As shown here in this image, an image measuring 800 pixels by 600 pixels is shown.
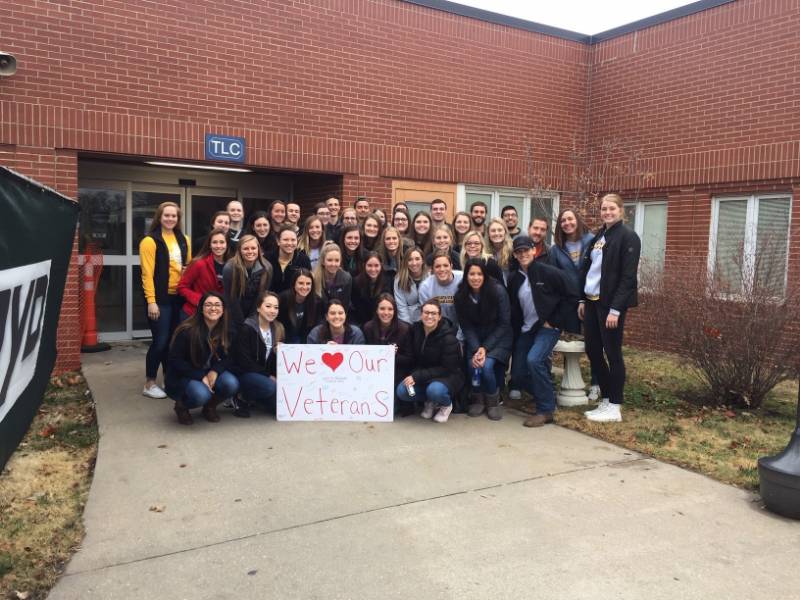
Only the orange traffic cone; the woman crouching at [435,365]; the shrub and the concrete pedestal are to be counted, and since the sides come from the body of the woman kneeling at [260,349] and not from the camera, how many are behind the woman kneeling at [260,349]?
1

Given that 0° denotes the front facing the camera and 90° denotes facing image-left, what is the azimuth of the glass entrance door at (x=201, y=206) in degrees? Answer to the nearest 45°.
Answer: approximately 0°

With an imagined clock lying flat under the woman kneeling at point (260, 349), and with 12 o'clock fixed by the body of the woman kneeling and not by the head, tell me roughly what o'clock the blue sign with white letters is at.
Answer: The blue sign with white letters is roughly at 7 o'clock from the woman kneeling.

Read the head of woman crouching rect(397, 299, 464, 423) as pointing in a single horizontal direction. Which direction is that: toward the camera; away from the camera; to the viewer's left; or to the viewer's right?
toward the camera

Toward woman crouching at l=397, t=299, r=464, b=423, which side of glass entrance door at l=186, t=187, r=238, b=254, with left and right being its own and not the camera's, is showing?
front

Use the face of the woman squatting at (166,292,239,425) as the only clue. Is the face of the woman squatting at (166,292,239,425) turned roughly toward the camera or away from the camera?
toward the camera

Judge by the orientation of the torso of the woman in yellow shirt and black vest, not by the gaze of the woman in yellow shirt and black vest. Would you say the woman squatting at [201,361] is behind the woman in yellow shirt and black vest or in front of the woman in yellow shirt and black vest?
in front

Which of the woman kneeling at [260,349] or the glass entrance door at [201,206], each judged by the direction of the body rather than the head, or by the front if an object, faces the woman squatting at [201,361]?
the glass entrance door

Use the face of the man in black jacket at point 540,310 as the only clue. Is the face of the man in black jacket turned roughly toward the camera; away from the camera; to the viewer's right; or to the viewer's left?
toward the camera

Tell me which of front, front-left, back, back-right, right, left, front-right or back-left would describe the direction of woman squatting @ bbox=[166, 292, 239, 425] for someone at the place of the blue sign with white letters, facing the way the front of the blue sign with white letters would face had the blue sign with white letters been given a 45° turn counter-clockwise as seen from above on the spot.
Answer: front-right

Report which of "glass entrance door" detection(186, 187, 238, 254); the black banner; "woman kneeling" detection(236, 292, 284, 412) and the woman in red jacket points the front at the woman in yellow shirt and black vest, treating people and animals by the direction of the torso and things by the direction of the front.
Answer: the glass entrance door

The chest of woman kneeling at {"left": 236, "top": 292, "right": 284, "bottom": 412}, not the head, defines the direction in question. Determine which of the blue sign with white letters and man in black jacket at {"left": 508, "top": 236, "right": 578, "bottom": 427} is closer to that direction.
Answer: the man in black jacket

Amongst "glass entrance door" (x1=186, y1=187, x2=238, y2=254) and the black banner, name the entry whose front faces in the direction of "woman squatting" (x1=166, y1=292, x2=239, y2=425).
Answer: the glass entrance door

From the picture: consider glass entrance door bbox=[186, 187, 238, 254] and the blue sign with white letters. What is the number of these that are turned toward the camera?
2

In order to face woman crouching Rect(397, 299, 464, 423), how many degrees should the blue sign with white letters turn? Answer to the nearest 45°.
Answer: approximately 45° to its left

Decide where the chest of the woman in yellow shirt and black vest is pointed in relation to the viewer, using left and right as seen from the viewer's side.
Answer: facing the viewer and to the right of the viewer

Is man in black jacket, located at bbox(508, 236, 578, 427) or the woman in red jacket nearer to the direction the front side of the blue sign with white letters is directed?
the woman in red jacket

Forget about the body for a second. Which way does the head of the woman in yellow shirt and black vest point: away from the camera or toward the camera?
toward the camera

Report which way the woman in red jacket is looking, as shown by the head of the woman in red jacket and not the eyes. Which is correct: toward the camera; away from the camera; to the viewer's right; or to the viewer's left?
toward the camera

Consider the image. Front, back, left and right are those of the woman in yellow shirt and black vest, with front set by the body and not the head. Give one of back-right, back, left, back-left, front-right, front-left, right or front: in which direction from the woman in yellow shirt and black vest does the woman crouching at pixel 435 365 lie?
front

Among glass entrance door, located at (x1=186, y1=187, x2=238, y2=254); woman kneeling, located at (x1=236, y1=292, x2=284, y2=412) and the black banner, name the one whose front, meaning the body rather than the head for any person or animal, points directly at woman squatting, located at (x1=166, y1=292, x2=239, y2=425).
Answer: the glass entrance door
